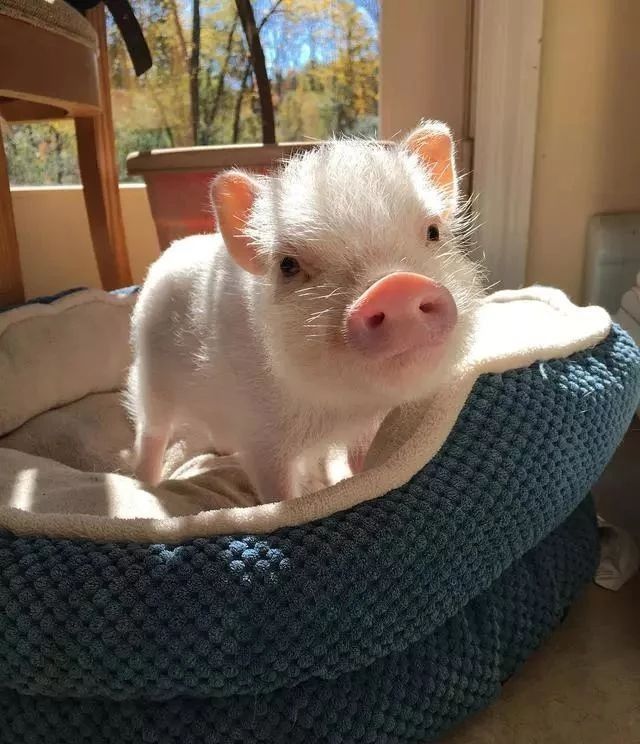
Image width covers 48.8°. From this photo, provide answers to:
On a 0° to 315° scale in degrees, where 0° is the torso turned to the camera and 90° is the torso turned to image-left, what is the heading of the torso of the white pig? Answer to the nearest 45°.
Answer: approximately 315°

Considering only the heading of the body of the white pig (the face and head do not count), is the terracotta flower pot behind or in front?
behind

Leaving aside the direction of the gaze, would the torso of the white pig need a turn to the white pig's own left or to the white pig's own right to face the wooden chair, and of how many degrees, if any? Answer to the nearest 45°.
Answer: approximately 180°
